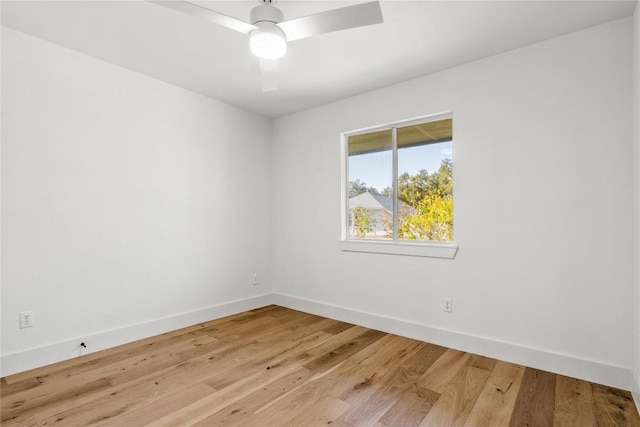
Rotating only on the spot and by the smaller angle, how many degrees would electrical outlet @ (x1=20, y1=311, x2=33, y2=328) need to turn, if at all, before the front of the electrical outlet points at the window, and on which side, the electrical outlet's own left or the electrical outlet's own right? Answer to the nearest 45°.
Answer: approximately 45° to the electrical outlet's own left

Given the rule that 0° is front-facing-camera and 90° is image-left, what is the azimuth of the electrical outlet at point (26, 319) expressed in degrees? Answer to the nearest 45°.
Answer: approximately 0°

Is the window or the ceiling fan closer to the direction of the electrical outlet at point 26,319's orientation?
the ceiling fan

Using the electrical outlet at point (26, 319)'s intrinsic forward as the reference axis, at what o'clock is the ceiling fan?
The ceiling fan is roughly at 11 o'clock from the electrical outlet.

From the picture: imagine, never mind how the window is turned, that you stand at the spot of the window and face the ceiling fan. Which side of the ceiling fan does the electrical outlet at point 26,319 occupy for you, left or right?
right
